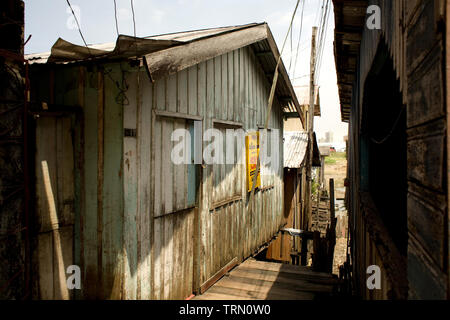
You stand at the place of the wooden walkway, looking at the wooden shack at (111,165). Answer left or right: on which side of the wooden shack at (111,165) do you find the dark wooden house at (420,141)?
left

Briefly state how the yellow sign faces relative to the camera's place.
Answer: facing the viewer and to the right of the viewer

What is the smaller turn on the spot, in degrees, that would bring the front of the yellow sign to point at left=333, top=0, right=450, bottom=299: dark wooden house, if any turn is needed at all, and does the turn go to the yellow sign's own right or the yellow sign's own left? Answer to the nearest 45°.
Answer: approximately 45° to the yellow sign's own right
